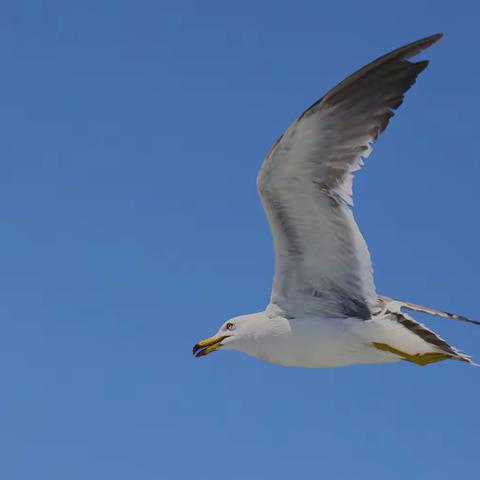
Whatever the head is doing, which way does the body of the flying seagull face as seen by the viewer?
to the viewer's left
